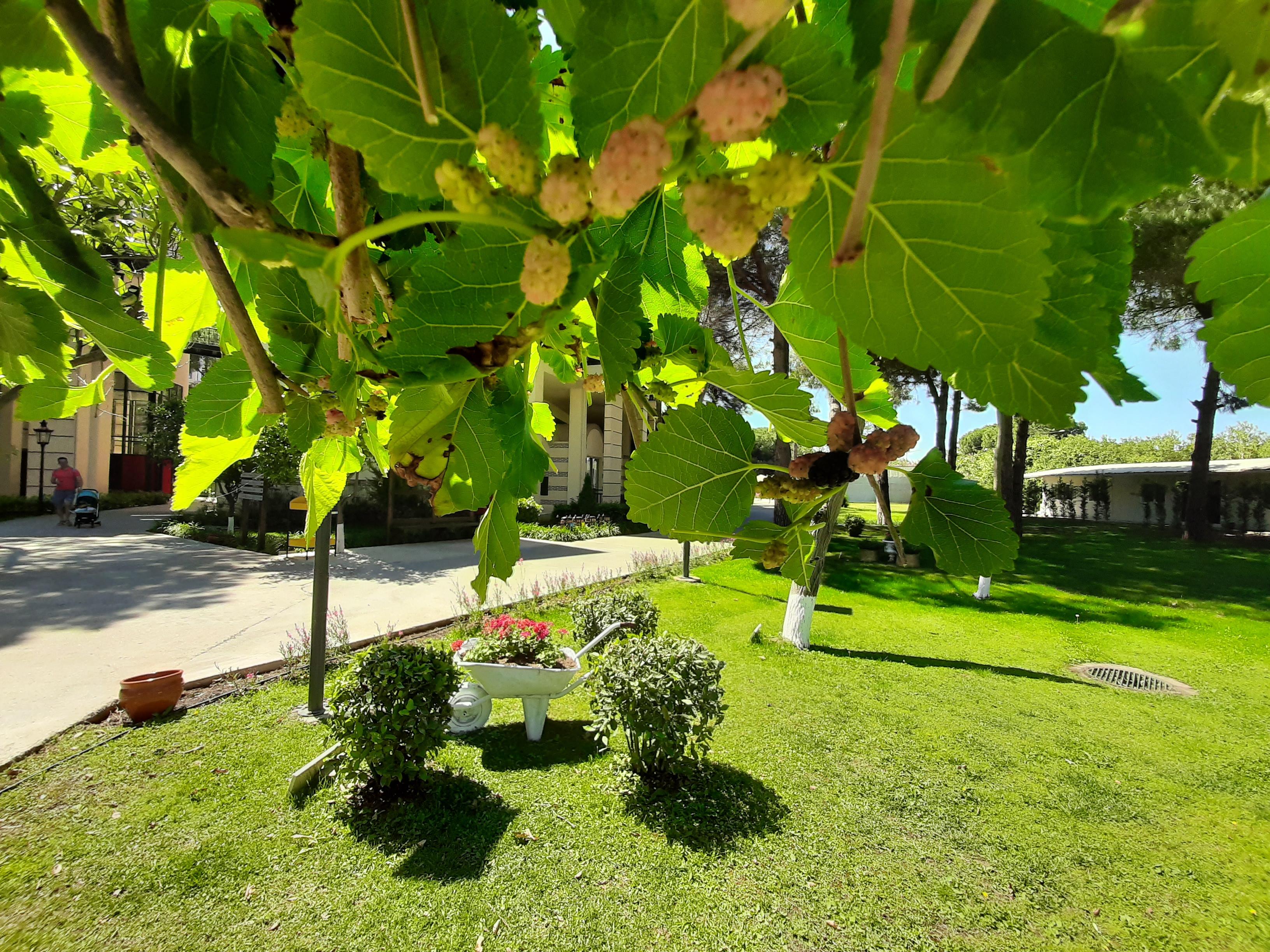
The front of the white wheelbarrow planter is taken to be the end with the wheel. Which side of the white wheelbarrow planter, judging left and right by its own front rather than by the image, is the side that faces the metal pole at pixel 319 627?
front

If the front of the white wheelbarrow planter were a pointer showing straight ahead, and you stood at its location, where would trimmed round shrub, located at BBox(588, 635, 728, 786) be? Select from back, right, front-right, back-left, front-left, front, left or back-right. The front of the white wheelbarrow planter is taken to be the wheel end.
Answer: back-left

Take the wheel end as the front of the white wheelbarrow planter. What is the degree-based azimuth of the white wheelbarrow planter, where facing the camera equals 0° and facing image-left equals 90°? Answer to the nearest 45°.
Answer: approximately 90°

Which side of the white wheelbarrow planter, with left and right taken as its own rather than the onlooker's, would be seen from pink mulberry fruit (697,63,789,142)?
left

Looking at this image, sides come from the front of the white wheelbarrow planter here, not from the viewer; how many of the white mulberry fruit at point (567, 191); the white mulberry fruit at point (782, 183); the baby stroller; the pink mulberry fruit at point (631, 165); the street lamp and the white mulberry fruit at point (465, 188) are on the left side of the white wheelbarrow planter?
4

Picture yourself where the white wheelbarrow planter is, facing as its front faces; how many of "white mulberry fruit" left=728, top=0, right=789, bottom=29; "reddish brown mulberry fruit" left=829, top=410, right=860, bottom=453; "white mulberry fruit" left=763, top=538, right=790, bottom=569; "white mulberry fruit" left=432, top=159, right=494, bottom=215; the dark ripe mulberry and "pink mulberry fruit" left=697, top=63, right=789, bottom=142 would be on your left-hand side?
6

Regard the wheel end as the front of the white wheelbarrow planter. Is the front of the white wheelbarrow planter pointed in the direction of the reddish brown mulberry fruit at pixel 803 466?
no

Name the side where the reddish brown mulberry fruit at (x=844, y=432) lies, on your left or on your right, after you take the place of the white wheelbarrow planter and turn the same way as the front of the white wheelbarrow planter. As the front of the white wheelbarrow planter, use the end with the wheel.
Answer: on your left

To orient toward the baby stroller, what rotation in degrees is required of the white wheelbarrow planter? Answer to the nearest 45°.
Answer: approximately 45° to its right

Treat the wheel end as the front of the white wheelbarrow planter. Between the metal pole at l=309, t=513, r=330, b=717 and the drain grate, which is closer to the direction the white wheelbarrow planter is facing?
the metal pole

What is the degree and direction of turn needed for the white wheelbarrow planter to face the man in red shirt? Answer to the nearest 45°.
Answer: approximately 45° to its right

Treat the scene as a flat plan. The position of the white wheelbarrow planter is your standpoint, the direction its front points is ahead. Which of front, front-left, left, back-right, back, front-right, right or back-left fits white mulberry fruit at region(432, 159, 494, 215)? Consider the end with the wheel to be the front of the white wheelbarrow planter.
left

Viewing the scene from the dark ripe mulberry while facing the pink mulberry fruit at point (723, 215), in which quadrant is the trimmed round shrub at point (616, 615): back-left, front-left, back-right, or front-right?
back-right

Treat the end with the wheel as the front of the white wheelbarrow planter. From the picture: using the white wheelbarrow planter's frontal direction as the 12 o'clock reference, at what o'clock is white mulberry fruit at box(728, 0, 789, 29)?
The white mulberry fruit is roughly at 9 o'clock from the white wheelbarrow planter.

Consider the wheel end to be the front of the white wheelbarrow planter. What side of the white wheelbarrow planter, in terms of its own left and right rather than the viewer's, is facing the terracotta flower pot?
front

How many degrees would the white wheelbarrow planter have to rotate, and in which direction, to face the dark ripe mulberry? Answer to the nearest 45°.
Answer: approximately 90° to its left

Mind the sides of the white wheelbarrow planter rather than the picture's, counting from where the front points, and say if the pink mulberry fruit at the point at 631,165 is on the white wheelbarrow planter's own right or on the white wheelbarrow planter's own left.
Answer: on the white wheelbarrow planter's own left

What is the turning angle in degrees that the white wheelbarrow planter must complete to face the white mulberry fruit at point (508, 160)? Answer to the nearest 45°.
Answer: approximately 90° to its left

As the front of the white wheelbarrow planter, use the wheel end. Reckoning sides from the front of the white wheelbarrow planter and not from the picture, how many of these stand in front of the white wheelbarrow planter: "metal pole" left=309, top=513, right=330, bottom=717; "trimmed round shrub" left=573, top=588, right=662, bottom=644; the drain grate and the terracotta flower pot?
2
